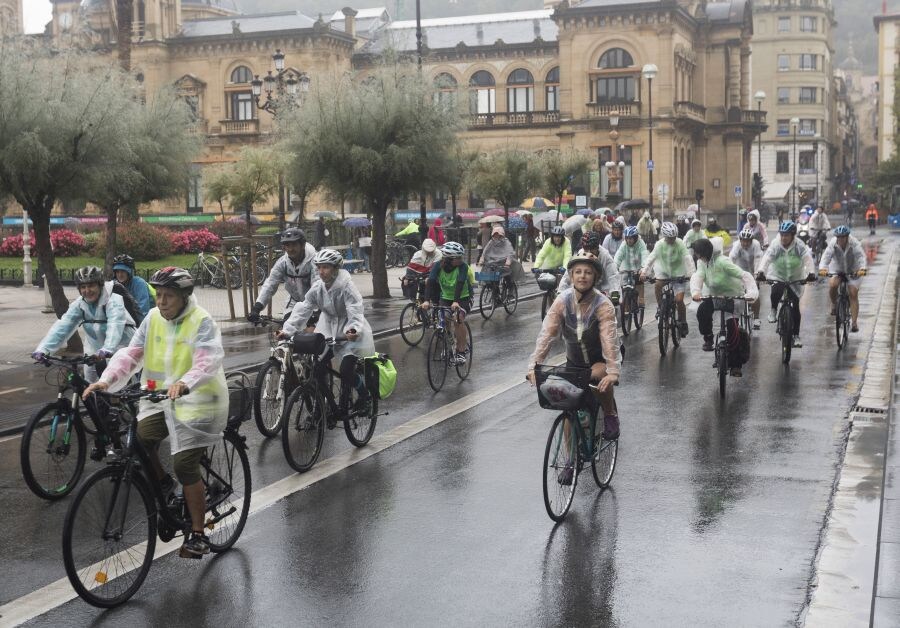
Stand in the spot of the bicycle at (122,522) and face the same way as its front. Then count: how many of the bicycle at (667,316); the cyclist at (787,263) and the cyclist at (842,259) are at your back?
3

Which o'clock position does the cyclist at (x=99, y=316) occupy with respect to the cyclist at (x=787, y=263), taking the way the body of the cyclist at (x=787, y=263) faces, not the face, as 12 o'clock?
the cyclist at (x=99, y=316) is roughly at 1 o'clock from the cyclist at (x=787, y=263).

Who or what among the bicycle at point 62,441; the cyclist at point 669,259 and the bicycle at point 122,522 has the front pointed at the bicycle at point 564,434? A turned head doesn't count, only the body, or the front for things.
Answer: the cyclist

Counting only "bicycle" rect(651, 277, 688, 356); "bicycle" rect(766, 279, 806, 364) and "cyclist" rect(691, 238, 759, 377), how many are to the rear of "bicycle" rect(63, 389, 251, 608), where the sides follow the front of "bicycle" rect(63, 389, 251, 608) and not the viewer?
3

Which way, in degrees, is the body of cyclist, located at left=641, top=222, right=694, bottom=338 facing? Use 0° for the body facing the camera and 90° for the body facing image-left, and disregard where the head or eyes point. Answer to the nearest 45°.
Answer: approximately 0°

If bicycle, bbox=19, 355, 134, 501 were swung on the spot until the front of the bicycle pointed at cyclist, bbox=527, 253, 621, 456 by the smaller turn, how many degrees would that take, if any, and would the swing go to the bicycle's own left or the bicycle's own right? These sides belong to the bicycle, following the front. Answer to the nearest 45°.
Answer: approximately 90° to the bicycle's own left

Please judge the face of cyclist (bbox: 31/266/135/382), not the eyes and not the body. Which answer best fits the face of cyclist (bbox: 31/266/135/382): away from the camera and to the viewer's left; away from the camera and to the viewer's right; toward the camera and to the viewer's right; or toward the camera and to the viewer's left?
toward the camera and to the viewer's left

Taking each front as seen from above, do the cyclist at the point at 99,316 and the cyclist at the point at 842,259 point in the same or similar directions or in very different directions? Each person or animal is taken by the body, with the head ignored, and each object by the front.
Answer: same or similar directions

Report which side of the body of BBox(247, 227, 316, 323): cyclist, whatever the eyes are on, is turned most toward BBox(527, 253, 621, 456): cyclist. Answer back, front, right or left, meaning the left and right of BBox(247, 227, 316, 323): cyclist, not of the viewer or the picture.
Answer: left

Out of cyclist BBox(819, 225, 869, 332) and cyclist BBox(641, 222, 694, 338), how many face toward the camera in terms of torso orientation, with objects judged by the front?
2

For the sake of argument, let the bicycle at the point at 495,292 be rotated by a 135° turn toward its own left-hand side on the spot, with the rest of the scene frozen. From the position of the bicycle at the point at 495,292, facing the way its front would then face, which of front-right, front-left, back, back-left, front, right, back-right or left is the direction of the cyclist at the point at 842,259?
front-right

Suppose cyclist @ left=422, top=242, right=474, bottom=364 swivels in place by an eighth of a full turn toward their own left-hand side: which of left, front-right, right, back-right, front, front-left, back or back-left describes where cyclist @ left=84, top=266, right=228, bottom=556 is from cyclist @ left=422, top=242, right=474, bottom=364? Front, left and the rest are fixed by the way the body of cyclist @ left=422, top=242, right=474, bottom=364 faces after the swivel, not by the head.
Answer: front

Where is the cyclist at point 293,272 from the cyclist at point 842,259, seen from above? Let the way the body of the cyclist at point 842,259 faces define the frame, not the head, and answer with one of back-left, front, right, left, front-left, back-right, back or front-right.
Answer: front-right

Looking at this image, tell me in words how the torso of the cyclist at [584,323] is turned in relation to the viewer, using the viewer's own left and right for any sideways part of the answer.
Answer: facing the viewer and to the left of the viewer

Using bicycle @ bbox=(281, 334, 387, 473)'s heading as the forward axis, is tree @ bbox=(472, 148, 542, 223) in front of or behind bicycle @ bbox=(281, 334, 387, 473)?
behind

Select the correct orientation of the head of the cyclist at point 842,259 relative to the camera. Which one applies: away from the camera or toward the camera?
toward the camera

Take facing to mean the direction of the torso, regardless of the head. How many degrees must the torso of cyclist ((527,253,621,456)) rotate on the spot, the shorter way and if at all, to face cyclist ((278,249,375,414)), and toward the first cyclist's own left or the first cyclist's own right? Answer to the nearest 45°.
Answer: approximately 90° to the first cyclist's own right

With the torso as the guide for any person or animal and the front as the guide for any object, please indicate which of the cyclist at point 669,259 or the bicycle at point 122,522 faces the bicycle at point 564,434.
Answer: the cyclist
